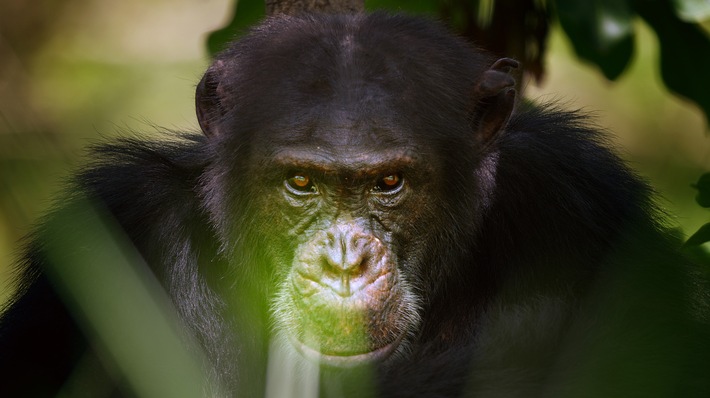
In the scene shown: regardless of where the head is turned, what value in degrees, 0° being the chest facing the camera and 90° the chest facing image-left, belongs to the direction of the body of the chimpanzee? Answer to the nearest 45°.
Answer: approximately 0°

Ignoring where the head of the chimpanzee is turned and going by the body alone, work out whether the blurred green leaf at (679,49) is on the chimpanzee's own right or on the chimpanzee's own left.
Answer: on the chimpanzee's own left

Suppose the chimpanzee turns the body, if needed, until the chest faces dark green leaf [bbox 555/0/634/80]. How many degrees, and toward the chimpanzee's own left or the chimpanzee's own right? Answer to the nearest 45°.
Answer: approximately 135° to the chimpanzee's own left

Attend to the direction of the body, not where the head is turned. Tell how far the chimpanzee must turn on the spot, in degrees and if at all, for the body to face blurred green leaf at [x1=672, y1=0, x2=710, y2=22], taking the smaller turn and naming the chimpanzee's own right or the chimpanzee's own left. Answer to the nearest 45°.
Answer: approximately 135° to the chimpanzee's own left

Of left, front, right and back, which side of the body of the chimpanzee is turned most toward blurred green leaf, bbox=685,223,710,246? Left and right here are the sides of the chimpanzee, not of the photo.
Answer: left

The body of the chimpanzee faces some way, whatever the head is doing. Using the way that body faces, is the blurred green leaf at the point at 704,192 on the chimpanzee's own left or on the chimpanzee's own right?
on the chimpanzee's own left
